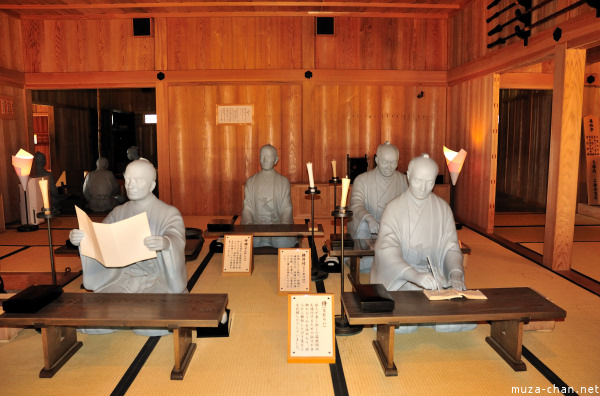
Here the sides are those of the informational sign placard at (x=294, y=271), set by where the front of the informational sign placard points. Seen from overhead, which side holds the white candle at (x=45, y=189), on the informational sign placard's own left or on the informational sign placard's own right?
on the informational sign placard's own right

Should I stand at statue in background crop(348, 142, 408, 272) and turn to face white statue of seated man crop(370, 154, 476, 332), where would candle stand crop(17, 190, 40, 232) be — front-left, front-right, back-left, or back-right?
back-right

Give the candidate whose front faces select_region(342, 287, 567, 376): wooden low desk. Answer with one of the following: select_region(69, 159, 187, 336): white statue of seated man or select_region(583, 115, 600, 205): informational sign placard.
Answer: the informational sign placard

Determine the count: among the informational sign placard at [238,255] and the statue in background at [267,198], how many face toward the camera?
2

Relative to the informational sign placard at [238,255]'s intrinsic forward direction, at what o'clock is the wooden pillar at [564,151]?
The wooden pillar is roughly at 9 o'clock from the informational sign placard.

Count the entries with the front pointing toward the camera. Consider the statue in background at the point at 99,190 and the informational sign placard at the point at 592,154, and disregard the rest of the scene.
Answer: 1

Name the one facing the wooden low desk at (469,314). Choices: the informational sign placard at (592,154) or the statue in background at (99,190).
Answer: the informational sign placard
